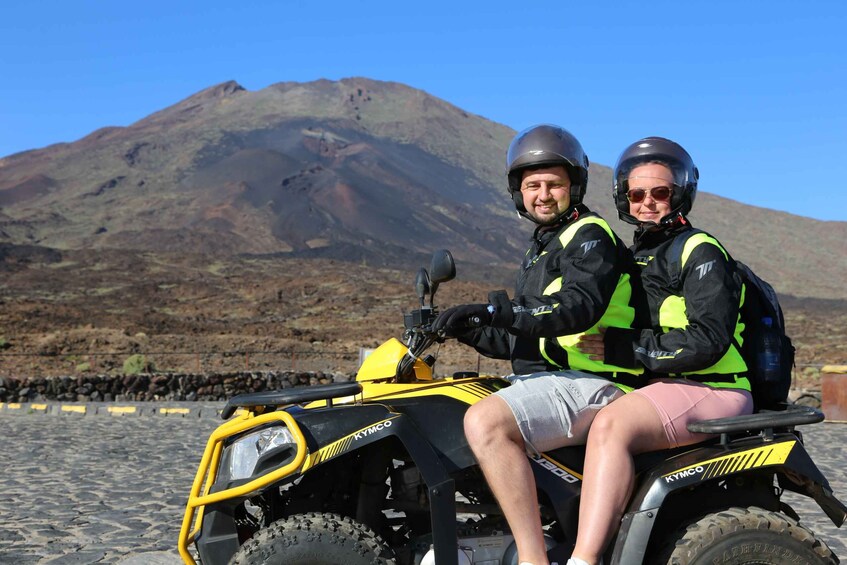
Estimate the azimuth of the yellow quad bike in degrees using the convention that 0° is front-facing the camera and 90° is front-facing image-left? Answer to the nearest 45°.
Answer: approximately 90°

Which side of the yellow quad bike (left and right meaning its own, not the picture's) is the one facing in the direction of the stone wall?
right
